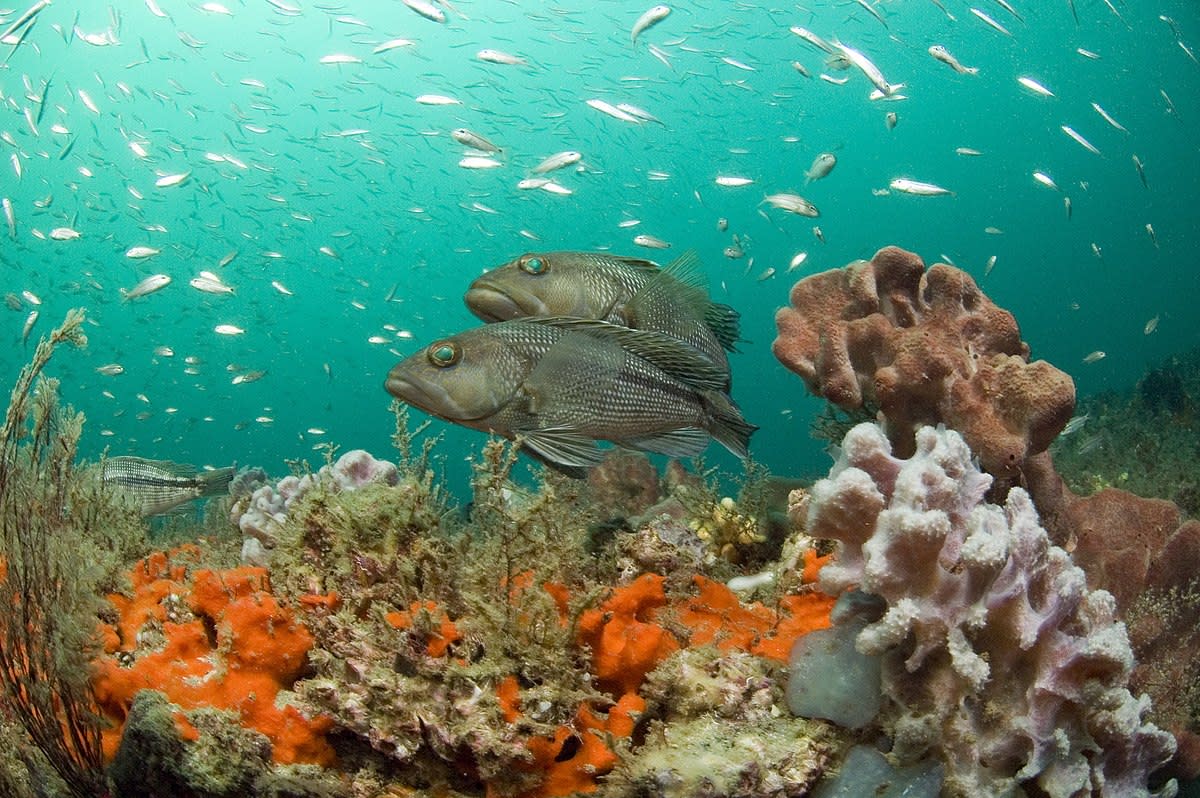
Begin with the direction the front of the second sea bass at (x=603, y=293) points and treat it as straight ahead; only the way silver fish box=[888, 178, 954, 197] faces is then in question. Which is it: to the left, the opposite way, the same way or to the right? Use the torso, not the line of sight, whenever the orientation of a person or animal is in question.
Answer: the same way

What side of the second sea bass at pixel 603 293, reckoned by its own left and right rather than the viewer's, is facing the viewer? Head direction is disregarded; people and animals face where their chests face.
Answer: left

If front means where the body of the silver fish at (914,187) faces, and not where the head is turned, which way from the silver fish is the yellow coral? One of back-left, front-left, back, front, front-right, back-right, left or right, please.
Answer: left

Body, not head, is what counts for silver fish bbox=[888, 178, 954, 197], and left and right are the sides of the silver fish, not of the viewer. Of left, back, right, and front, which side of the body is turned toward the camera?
left

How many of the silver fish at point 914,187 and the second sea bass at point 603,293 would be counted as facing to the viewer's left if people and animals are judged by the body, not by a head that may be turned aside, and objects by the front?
2

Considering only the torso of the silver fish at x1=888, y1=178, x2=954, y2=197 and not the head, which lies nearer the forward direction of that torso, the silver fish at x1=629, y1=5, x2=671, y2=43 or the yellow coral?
the silver fish

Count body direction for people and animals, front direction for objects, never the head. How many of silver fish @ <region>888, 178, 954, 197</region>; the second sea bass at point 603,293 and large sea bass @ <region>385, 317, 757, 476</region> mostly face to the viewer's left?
3

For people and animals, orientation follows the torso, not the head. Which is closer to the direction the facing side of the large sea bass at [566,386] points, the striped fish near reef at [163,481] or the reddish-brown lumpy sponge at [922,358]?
the striped fish near reef

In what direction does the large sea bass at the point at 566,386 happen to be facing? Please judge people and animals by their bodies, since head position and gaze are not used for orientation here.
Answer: to the viewer's left
